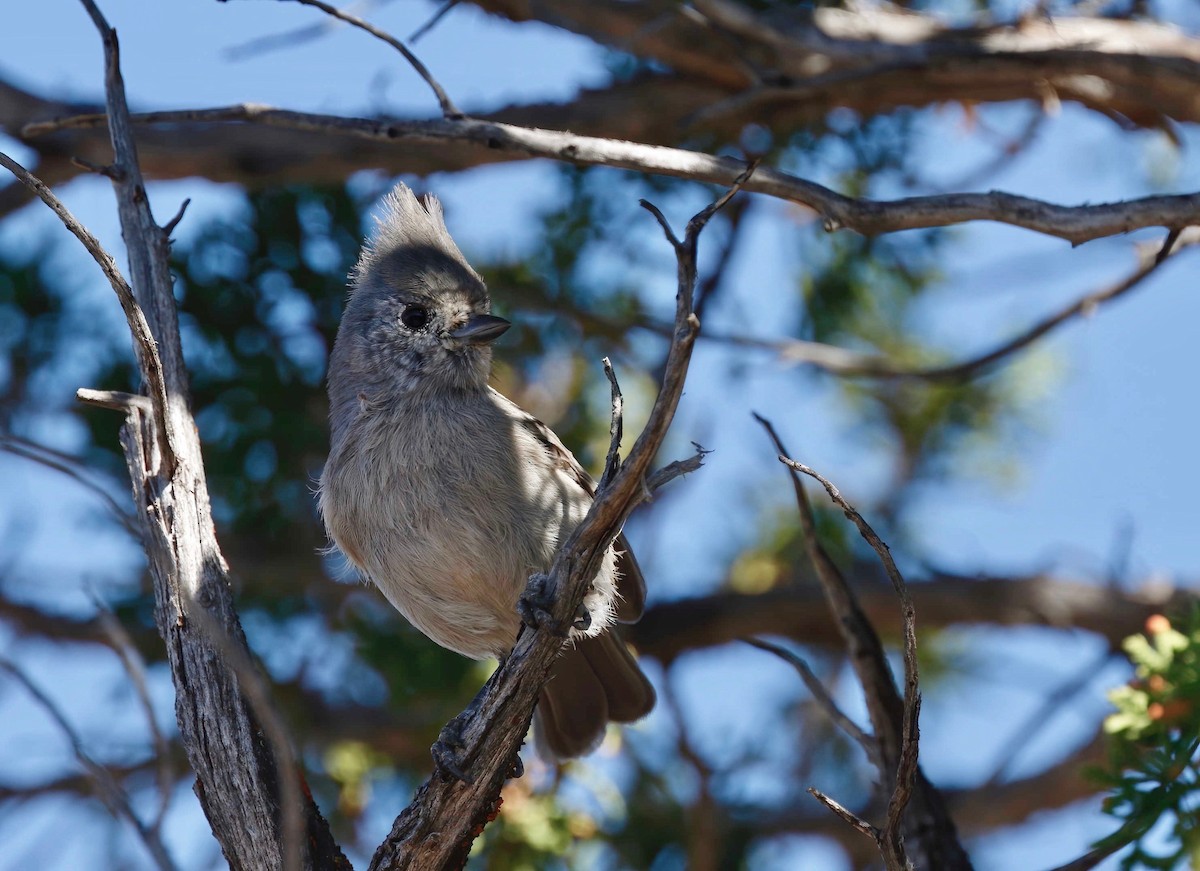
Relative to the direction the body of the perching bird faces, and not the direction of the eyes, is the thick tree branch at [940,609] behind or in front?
behind

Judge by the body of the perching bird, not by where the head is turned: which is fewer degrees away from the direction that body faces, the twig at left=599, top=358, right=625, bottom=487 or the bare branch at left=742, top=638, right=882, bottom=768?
the twig

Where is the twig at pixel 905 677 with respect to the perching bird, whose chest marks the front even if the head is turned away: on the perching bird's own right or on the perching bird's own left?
on the perching bird's own left

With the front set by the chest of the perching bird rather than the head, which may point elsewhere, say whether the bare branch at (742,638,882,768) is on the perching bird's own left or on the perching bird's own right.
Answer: on the perching bird's own left

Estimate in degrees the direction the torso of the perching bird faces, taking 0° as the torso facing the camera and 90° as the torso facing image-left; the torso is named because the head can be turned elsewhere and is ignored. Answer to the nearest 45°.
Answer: approximately 45°
